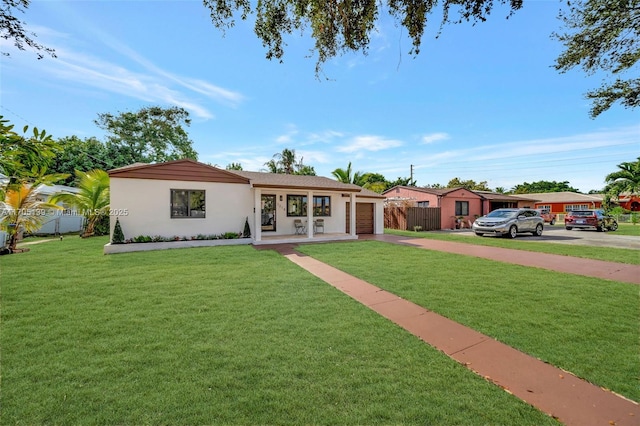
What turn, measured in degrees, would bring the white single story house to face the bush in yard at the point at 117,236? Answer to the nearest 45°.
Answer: approximately 90° to its right

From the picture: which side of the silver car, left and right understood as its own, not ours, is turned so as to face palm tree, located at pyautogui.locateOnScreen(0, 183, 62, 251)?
front

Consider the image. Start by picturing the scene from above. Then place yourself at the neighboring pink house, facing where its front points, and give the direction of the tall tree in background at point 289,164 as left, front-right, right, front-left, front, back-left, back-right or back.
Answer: back-right

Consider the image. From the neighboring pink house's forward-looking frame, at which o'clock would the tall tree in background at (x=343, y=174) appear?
The tall tree in background is roughly at 4 o'clock from the neighboring pink house.

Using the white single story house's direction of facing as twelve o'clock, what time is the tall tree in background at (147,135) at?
The tall tree in background is roughly at 5 o'clock from the white single story house.

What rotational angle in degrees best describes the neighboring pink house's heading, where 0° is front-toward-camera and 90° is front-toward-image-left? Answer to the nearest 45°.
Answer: approximately 315°

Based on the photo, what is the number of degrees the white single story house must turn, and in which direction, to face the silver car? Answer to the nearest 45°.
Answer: approximately 90° to its left

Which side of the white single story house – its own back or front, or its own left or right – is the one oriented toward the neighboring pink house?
left

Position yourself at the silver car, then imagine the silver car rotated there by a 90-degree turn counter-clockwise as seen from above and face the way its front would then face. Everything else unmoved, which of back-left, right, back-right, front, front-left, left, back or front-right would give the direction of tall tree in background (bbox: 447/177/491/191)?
back-left

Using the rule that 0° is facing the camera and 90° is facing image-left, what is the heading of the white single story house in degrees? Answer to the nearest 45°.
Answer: approximately 0°

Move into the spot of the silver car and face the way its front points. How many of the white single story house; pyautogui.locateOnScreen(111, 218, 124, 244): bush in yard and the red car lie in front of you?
2

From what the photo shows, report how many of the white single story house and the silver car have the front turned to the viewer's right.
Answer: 0
